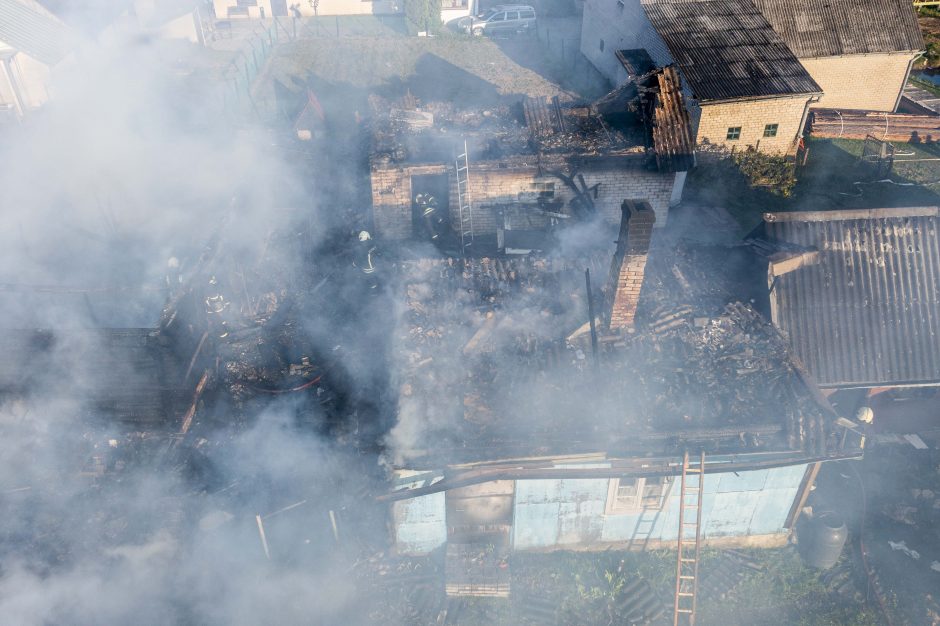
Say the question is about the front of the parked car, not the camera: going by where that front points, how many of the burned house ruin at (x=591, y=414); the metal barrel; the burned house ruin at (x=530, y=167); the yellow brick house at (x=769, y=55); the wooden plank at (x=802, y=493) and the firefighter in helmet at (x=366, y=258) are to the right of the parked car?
0

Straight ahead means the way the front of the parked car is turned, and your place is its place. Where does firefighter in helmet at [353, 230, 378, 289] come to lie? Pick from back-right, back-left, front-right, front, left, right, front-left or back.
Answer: left

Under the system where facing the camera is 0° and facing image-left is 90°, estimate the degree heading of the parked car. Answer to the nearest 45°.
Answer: approximately 90°

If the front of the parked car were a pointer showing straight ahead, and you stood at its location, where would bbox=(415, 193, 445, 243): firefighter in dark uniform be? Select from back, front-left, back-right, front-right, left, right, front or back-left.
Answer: left

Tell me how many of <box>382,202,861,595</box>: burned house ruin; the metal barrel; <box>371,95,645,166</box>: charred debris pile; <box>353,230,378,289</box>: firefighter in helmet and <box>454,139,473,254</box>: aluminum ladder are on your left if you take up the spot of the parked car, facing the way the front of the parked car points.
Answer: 5

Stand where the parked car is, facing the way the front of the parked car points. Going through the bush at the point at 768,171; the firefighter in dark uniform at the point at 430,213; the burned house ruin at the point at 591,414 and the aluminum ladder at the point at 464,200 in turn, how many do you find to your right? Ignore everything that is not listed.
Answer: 0

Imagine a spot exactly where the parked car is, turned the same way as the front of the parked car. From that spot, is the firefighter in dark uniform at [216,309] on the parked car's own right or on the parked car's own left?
on the parked car's own left

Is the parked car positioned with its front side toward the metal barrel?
no

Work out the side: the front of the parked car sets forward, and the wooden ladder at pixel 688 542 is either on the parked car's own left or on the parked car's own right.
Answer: on the parked car's own left

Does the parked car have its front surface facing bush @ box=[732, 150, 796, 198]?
no

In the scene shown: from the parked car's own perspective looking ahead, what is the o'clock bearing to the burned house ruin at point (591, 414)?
The burned house ruin is roughly at 9 o'clock from the parked car.

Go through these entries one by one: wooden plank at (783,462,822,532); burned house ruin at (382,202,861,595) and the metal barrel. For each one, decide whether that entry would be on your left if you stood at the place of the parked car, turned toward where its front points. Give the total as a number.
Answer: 3

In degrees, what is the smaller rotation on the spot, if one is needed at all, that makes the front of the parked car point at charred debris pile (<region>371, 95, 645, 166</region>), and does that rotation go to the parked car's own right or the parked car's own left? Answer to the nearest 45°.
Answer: approximately 90° to the parked car's own left

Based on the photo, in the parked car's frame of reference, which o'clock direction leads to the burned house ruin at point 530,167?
The burned house ruin is roughly at 9 o'clock from the parked car.

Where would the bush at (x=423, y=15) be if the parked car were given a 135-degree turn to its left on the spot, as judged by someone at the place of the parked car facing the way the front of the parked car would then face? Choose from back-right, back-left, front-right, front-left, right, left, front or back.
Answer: back-right

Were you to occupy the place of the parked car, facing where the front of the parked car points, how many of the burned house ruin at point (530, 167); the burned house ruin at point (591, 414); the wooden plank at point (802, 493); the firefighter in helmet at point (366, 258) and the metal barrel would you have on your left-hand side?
5

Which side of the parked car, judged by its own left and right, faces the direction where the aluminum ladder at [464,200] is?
left

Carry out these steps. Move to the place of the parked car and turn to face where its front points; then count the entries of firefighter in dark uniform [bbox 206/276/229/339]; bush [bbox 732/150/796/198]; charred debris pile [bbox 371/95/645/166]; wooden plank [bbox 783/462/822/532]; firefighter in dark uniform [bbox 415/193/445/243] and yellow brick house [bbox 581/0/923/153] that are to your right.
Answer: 0
